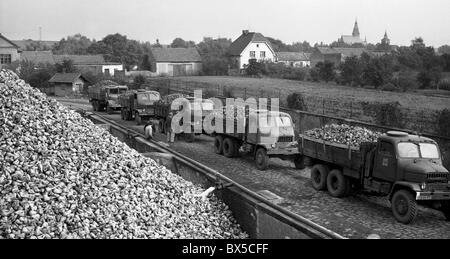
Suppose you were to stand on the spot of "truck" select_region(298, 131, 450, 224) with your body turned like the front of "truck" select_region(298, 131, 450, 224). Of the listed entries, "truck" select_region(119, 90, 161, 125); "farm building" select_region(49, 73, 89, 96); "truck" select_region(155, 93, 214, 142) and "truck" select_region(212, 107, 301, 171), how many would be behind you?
4

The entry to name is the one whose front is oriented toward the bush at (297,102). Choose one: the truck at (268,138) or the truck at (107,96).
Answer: the truck at (107,96)

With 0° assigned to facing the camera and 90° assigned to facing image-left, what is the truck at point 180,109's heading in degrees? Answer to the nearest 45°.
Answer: approximately 315°

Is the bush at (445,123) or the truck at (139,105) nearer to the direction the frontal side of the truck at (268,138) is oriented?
the bush

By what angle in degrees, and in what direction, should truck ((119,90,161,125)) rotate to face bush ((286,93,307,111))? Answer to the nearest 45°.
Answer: approximately 45° to its left

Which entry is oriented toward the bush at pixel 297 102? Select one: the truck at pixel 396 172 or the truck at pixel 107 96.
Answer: the truck at pixel 107 96

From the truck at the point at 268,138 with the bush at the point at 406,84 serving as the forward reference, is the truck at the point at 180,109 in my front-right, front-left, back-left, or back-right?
front-left

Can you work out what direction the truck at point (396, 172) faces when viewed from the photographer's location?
facing the viewer and to the right of the viewer

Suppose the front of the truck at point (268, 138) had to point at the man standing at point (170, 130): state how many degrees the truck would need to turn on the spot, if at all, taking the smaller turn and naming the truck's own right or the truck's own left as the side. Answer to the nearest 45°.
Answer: approximately 180°

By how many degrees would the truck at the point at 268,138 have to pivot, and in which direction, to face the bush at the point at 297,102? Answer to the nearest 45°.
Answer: approximately 135° to its left

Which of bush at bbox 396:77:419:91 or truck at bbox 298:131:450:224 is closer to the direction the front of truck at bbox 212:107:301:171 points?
the truck

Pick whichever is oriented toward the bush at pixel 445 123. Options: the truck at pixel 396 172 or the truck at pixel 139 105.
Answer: the truck at pixel 139 105
